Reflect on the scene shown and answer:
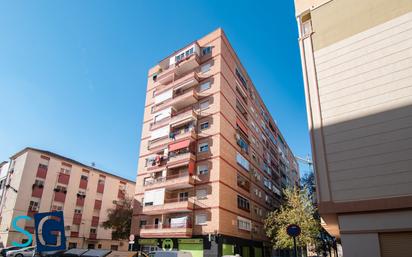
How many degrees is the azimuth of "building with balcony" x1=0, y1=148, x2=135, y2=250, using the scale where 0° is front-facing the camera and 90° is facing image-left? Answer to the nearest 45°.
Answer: approximately 315°
